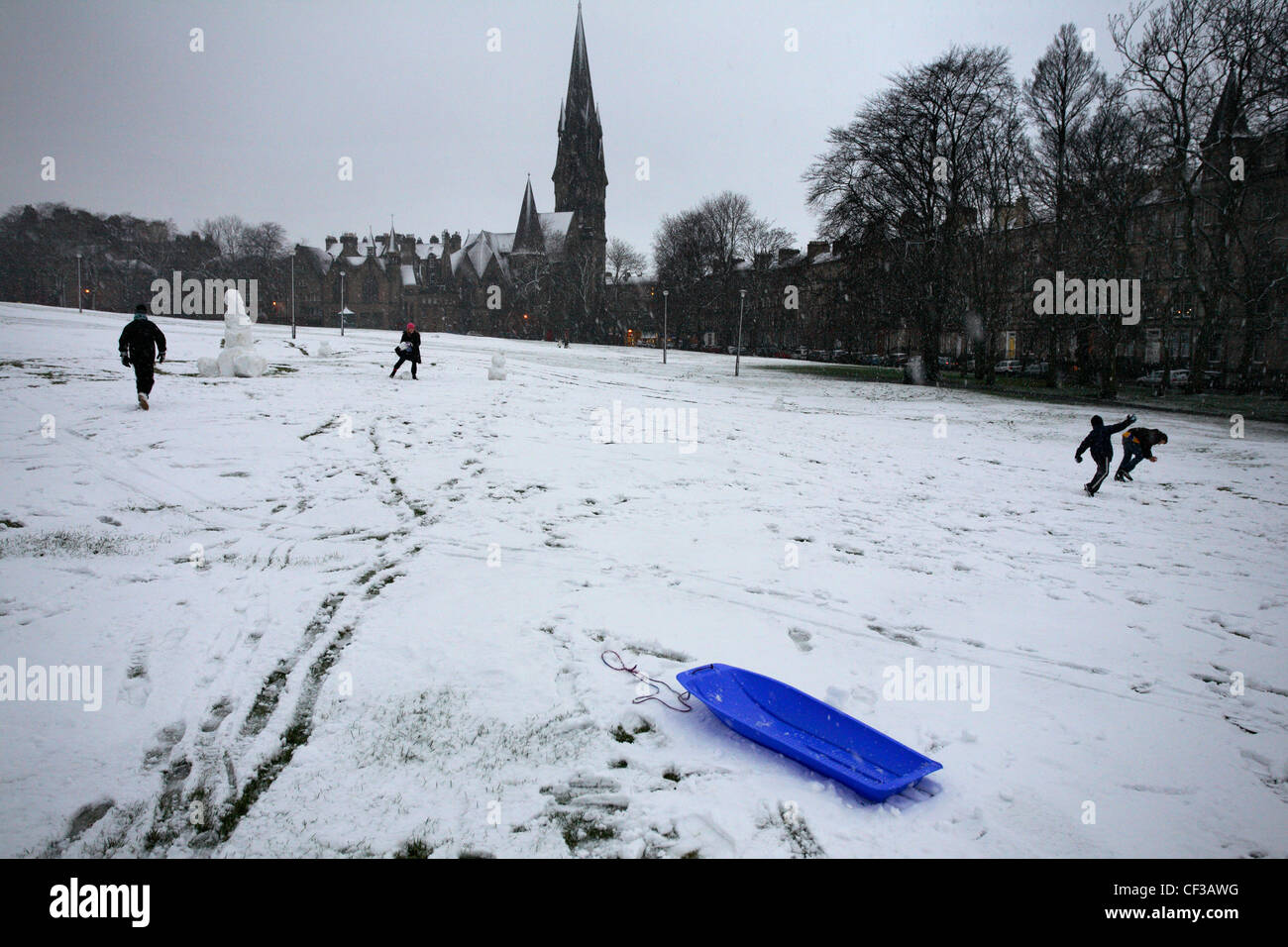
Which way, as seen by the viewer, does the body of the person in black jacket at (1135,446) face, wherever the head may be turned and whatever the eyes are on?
to the viewer's right

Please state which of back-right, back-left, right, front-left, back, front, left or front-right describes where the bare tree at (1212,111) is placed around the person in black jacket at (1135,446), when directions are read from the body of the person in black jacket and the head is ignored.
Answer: left

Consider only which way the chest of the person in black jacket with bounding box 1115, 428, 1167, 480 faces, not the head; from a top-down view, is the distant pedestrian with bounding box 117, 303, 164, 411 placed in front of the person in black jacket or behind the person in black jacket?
behind

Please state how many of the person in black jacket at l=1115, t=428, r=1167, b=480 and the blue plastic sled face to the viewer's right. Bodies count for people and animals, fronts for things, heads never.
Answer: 1

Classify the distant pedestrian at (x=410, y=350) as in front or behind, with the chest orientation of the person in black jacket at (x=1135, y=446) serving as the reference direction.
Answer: behind

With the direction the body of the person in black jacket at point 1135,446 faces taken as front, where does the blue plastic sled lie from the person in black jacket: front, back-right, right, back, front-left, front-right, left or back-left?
right

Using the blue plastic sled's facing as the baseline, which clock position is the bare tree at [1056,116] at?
The bare tree is roughly at 2 o'clock from the blue plastic sled.

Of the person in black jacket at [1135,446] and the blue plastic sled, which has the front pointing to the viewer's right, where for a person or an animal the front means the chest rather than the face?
the person in black jacket

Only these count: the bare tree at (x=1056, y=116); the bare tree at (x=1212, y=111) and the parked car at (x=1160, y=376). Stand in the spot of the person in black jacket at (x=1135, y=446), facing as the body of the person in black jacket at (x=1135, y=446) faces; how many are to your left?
3

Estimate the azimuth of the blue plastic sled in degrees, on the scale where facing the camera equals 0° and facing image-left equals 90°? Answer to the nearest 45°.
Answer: approximately 135°

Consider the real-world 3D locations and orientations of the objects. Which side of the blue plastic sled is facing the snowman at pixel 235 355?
front
